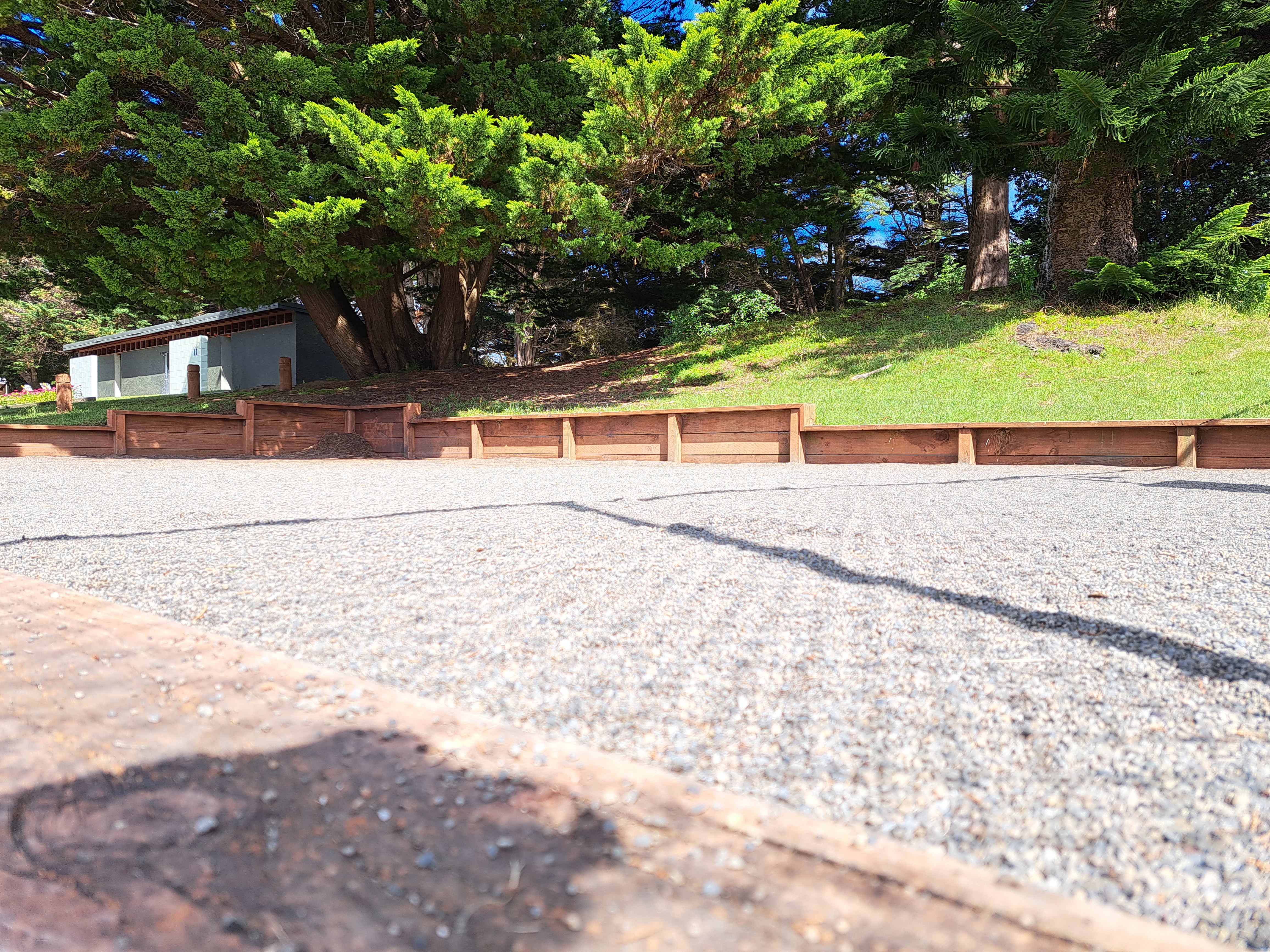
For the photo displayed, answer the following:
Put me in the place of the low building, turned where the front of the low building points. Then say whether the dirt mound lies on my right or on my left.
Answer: on my left

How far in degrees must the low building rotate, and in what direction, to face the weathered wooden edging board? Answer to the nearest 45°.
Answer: approximately 45° to its left

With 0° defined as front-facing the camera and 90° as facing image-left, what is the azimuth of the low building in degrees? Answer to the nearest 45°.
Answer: approximately 45°

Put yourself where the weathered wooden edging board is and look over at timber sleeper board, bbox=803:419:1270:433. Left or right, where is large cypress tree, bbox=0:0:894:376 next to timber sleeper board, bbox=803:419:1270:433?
left

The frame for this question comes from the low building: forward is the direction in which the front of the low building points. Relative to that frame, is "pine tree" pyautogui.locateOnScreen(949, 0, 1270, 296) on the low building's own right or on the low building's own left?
on the low building's own left

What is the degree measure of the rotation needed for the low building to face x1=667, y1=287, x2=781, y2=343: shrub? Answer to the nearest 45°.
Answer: approximately 90° to its left

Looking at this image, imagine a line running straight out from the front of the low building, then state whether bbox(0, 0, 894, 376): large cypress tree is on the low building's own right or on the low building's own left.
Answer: on the low building's own left
